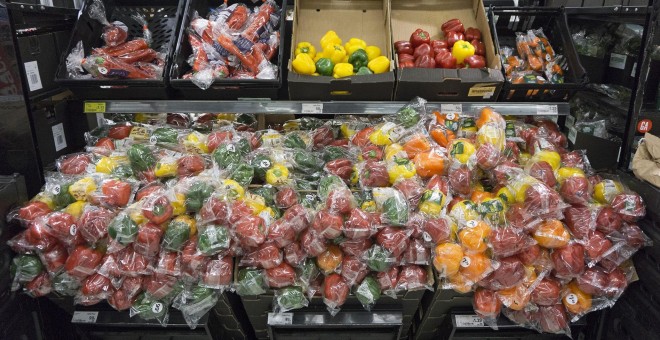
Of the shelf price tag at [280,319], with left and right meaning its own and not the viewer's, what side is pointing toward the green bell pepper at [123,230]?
right

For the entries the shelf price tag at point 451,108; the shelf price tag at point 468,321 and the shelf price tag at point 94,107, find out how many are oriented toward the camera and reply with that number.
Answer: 3

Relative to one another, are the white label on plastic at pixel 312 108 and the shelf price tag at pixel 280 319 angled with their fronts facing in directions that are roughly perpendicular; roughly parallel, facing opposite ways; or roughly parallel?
roughly parallel

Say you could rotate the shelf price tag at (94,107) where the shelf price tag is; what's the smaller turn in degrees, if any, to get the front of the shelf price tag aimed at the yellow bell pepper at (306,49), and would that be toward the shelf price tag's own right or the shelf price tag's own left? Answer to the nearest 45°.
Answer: approximately 90° to the shelf price tag's own left

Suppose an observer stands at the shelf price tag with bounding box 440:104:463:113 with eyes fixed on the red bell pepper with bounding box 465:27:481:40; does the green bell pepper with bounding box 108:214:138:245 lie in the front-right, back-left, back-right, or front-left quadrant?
back-left

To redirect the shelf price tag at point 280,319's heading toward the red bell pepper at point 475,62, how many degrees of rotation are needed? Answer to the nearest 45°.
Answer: approximately 135° to its left

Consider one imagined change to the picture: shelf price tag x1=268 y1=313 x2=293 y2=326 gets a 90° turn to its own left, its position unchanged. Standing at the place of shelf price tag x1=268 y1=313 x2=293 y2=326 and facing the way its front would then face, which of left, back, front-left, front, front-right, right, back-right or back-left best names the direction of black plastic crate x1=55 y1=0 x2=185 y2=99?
back-left

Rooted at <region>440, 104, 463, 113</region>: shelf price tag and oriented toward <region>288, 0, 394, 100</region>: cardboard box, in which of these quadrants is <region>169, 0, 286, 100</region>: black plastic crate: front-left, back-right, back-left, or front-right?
front-left

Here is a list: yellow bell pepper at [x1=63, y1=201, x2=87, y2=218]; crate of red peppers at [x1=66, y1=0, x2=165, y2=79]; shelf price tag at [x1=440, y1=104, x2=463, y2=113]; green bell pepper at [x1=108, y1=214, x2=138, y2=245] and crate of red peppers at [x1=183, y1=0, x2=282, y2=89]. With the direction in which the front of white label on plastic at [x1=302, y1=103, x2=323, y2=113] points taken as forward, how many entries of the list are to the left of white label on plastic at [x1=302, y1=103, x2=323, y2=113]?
1

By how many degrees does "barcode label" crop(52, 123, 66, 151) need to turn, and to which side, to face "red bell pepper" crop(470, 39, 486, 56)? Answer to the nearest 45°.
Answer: approximately 45° to its left

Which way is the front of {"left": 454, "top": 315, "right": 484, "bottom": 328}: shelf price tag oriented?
toward the camera

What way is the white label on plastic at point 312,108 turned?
toward the camera

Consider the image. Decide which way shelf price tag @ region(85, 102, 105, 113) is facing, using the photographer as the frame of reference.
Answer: facing the viewer

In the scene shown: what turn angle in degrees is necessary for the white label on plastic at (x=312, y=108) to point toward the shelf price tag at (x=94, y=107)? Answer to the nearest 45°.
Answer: approximately 90° to its right

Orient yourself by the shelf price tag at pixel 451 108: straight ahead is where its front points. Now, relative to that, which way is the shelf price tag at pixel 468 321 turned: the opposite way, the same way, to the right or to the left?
the same way

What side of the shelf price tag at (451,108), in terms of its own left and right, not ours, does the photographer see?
front

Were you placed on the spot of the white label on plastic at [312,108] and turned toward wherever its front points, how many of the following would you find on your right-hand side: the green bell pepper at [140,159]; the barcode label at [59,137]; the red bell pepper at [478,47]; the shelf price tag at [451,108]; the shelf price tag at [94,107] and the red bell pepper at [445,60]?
3
